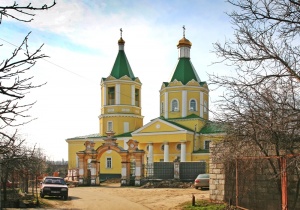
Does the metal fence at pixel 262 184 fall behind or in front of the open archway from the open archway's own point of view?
in front

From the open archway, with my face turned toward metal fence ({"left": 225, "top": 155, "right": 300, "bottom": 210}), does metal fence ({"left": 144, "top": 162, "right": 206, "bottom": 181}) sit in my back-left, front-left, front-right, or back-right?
front-left

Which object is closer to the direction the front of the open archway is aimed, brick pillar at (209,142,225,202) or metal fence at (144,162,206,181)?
the brick pillar

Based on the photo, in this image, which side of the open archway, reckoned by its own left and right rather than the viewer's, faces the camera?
front

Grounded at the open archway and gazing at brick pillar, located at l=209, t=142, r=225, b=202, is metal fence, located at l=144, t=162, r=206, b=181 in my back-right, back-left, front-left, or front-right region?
front-left

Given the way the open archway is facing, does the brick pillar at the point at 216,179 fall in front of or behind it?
in front
